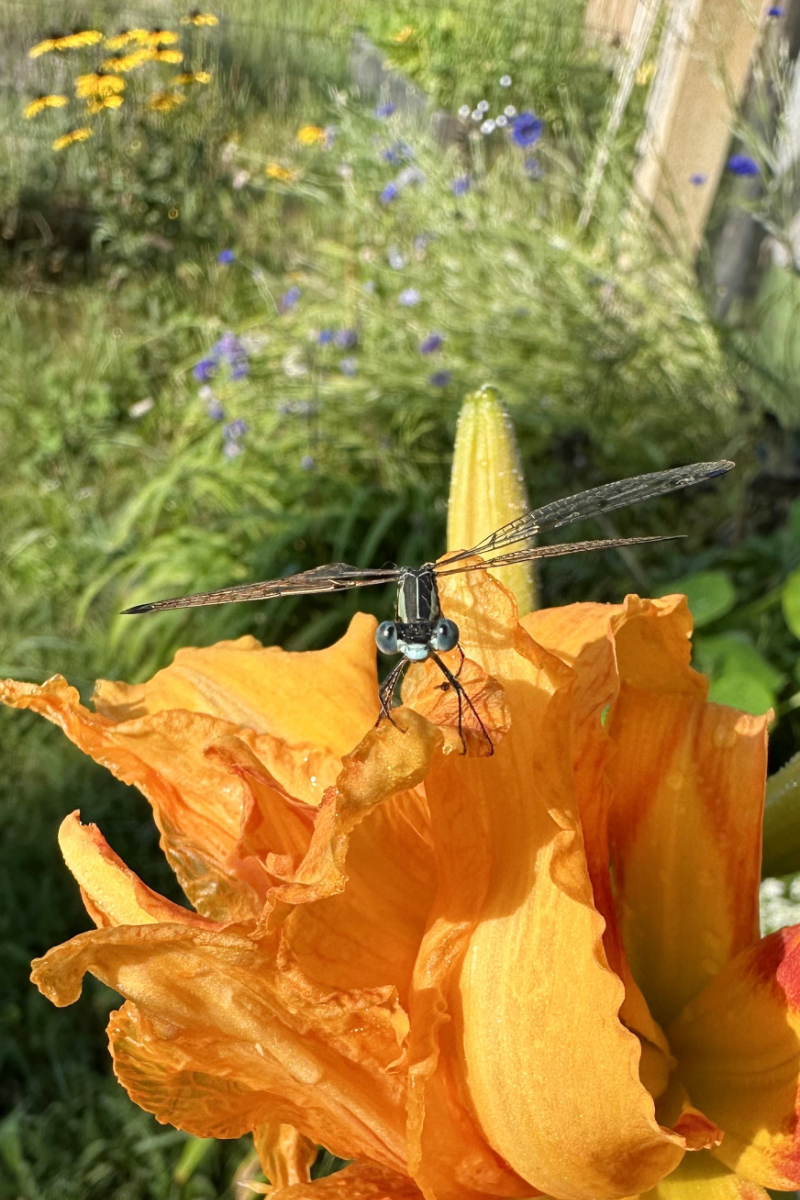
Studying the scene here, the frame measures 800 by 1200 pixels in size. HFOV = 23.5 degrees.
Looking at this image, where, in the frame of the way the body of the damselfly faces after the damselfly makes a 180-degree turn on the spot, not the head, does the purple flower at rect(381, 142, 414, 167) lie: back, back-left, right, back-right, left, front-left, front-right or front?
front

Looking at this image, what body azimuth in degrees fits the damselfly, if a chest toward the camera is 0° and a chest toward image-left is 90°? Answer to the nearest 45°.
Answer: approximately 0°

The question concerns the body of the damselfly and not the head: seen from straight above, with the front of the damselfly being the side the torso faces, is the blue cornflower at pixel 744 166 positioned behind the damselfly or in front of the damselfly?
behind

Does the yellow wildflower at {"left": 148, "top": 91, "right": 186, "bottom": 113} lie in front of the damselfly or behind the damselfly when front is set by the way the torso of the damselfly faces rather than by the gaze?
behind

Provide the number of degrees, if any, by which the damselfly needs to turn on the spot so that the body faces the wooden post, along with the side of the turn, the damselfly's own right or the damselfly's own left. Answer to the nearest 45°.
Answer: approximately 180°

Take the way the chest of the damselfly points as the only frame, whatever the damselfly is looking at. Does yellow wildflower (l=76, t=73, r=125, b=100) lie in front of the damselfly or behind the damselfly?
behind
